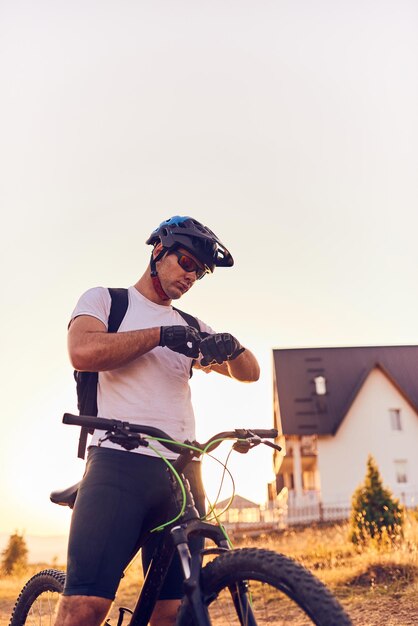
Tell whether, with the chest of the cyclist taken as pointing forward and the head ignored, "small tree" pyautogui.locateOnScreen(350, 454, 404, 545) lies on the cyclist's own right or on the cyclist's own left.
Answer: on the cyclist's own left

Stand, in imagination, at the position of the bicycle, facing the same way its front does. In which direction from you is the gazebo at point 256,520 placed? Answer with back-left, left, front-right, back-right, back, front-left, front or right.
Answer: back-left

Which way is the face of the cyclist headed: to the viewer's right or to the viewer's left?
to the viewer's right

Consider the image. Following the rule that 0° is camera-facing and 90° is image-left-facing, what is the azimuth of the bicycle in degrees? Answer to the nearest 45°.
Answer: approximately 315°

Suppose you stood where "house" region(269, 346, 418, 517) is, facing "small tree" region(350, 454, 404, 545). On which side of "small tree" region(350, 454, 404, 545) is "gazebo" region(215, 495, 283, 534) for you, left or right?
right

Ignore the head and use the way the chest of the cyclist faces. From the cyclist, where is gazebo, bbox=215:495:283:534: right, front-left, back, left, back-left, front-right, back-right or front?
back-left

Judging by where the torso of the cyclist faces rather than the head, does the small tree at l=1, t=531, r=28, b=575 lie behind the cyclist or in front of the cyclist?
behind
